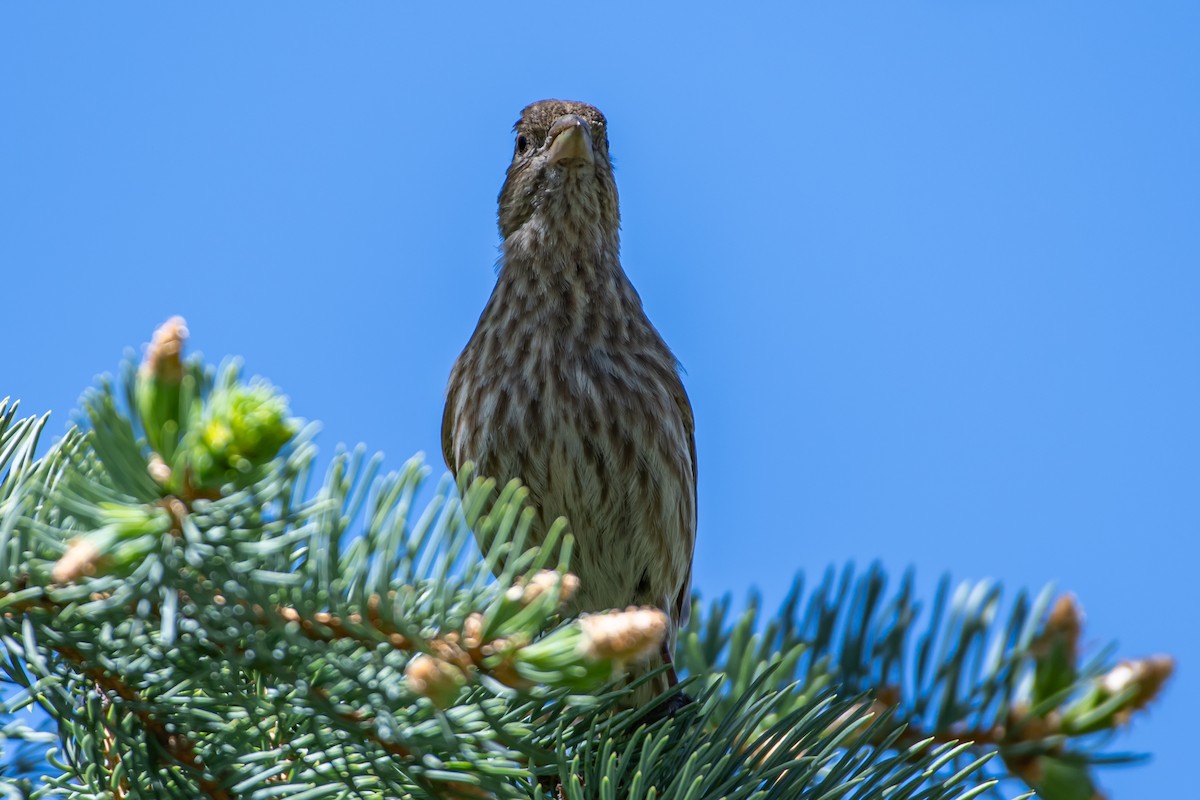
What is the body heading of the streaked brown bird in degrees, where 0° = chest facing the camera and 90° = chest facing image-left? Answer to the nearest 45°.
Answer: approximately 0°
